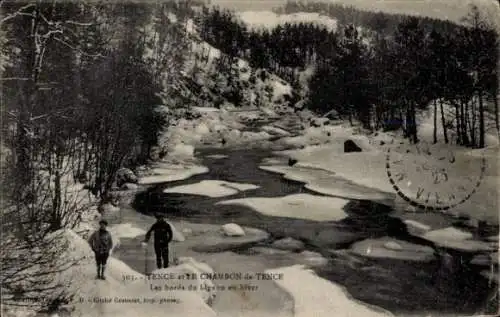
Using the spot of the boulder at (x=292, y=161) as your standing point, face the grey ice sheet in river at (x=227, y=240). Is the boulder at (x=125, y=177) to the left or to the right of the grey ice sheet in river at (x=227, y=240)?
right

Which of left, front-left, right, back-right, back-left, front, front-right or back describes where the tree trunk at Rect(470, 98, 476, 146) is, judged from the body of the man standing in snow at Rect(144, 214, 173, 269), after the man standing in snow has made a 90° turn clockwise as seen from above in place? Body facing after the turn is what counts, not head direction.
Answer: back

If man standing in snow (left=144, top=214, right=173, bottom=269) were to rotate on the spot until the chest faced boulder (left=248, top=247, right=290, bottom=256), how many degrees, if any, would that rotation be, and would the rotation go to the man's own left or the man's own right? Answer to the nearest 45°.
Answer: approximately 90° to the man's own left

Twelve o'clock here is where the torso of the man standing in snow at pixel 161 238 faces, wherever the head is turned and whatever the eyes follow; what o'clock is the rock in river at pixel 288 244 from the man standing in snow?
The rock in river is roughly at 9 o'clock from the man standing in snow.

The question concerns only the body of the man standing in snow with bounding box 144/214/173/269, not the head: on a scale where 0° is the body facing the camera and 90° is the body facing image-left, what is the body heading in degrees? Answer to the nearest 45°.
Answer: approximately 0°

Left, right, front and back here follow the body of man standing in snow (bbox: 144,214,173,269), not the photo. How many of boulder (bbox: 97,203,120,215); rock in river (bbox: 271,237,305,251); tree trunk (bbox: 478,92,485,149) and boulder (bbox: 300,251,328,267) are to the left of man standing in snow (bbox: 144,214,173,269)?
3

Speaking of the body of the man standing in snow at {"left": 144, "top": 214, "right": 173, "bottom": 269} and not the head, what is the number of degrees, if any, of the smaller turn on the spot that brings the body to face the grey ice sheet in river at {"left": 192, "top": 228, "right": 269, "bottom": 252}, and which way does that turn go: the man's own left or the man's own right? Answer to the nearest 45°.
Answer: approximately 90° to the man's own left
